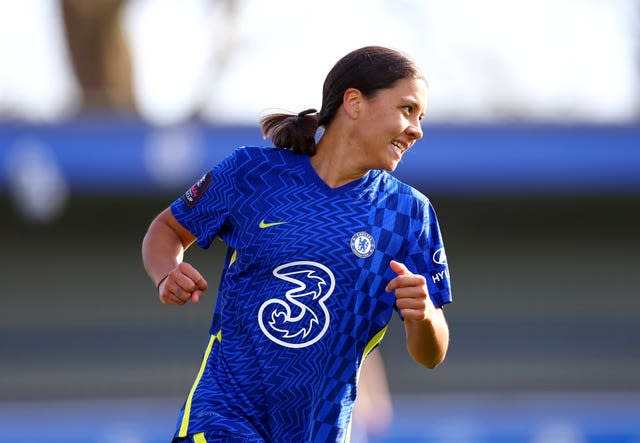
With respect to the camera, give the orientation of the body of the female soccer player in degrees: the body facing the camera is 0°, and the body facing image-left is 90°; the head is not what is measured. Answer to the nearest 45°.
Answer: approximately 0°

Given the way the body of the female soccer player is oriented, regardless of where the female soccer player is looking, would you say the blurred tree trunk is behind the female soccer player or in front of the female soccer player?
behind
